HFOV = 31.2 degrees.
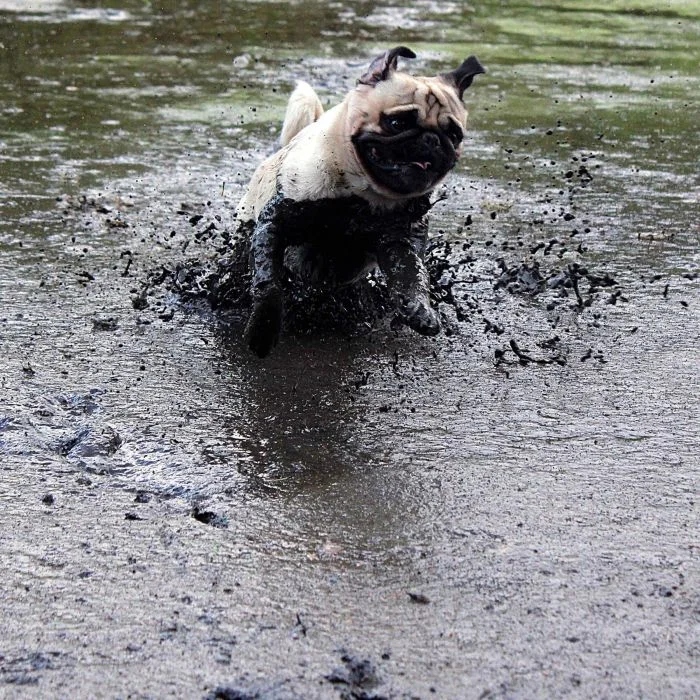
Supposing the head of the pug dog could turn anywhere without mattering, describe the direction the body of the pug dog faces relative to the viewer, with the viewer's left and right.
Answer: facing the viewer and to the right of the viewer
